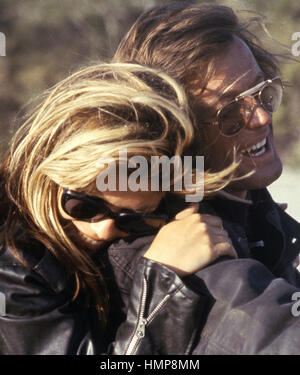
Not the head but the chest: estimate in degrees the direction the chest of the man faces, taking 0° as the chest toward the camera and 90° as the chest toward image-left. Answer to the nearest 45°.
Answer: approximately 315°

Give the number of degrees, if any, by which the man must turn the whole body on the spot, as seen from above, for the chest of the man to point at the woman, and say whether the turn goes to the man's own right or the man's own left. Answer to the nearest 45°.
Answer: approximately 90° to the man's own right

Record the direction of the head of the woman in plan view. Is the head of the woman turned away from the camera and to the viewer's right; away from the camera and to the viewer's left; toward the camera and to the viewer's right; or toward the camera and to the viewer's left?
toward the camera and to the viewer's right

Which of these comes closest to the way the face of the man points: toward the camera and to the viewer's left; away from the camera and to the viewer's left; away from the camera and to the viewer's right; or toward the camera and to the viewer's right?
toward the camera and to the viewer's right

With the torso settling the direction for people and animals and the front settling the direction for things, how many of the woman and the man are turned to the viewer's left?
0

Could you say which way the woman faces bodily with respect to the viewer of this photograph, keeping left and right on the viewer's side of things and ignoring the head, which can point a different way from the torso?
facing the viewer and to the right of the viewer
